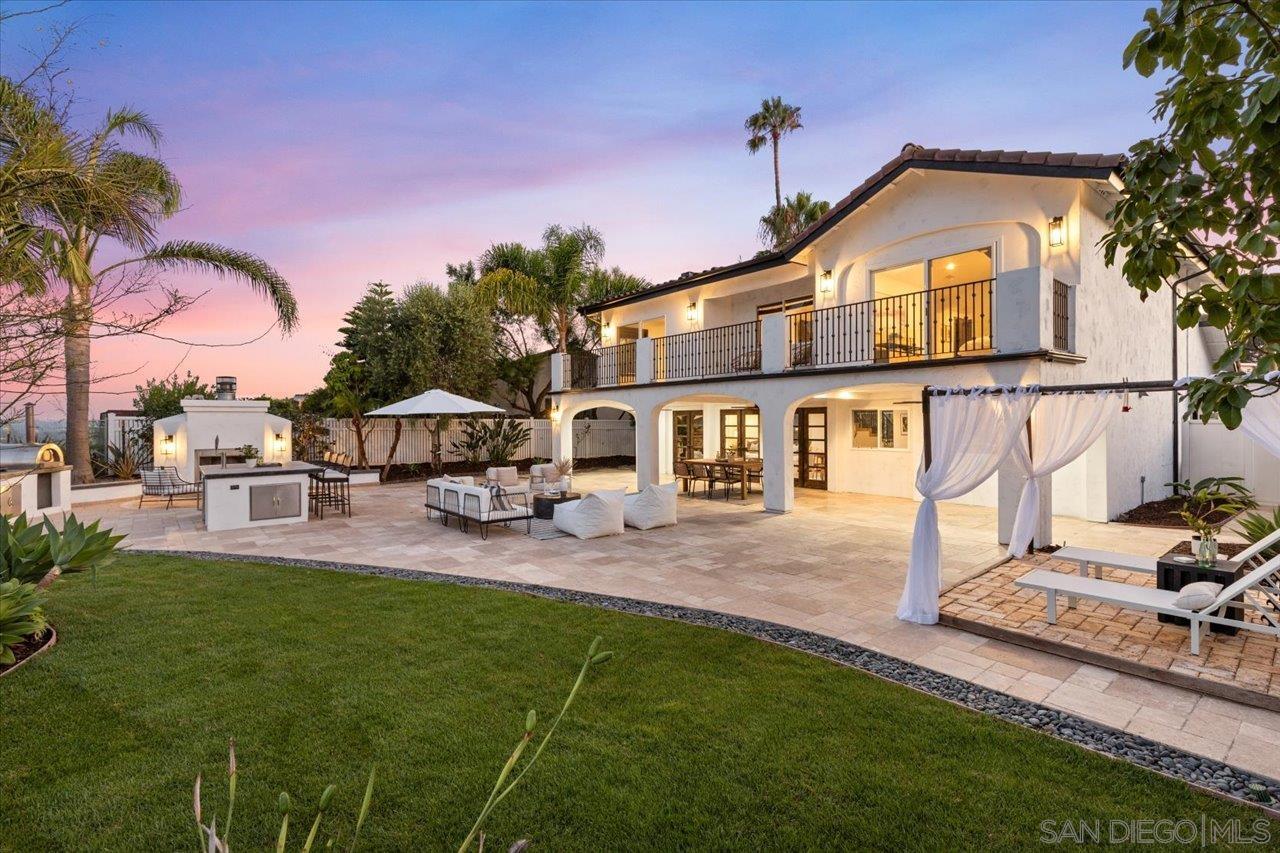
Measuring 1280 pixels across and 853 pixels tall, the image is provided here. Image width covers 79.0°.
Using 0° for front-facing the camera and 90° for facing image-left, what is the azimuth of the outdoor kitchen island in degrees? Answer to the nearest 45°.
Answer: approximately 0°

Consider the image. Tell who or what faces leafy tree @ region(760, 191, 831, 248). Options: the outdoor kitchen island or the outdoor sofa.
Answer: the outdoor sofa

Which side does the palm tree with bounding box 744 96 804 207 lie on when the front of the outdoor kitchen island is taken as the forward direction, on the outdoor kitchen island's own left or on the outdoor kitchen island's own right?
on the outdoor kitchen island's own left

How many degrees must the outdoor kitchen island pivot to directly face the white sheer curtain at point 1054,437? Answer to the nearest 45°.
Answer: approximately 45° to its left

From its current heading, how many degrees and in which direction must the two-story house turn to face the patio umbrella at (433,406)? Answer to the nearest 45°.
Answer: approximately 45° to its right

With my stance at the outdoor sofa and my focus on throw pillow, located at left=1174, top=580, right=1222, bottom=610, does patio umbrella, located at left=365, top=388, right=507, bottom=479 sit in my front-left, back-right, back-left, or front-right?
back-left

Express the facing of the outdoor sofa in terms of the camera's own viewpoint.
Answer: facing away from the viewer and to the right of the viewer

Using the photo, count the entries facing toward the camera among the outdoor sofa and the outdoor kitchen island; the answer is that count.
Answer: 1
